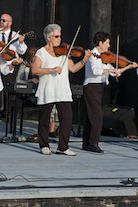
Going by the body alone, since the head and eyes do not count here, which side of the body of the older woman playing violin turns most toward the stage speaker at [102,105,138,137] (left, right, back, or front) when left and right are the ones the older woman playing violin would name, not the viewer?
left

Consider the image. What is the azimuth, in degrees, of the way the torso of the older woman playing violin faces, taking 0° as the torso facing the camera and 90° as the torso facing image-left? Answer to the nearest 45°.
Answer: approximately 315°
